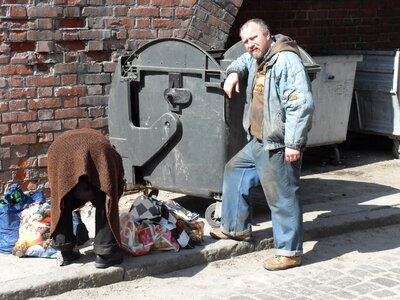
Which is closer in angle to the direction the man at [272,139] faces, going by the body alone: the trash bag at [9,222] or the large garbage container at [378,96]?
the trash bag

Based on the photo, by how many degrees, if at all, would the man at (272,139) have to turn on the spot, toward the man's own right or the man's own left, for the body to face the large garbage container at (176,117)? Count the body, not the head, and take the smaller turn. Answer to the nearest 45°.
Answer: approximately 90° to the man's own right

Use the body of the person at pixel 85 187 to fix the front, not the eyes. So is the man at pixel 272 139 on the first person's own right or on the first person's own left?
on the first person's own right

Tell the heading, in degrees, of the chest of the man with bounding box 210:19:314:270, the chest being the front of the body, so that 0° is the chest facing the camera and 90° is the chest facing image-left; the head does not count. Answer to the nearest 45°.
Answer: approximately 45°

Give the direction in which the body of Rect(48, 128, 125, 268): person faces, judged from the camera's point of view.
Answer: away from the camera

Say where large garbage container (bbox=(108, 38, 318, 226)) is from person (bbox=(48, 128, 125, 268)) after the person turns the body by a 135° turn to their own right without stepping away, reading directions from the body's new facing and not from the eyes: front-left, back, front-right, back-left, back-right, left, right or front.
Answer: left

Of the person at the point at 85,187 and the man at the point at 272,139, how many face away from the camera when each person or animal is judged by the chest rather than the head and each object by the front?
1

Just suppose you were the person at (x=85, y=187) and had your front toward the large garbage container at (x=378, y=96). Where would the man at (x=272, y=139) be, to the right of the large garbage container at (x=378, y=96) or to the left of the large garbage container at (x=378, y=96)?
right

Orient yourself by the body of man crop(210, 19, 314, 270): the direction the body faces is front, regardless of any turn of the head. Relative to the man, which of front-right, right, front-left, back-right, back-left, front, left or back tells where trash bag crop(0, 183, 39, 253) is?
front-right

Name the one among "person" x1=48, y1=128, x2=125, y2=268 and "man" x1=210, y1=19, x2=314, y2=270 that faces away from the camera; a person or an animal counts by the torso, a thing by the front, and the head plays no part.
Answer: "person" x1=48, y1=128, x2=125, y2=268

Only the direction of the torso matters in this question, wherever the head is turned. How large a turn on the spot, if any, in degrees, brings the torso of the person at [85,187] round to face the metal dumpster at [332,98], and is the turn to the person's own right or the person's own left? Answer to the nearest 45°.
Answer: approximately 45° to the person's own right
